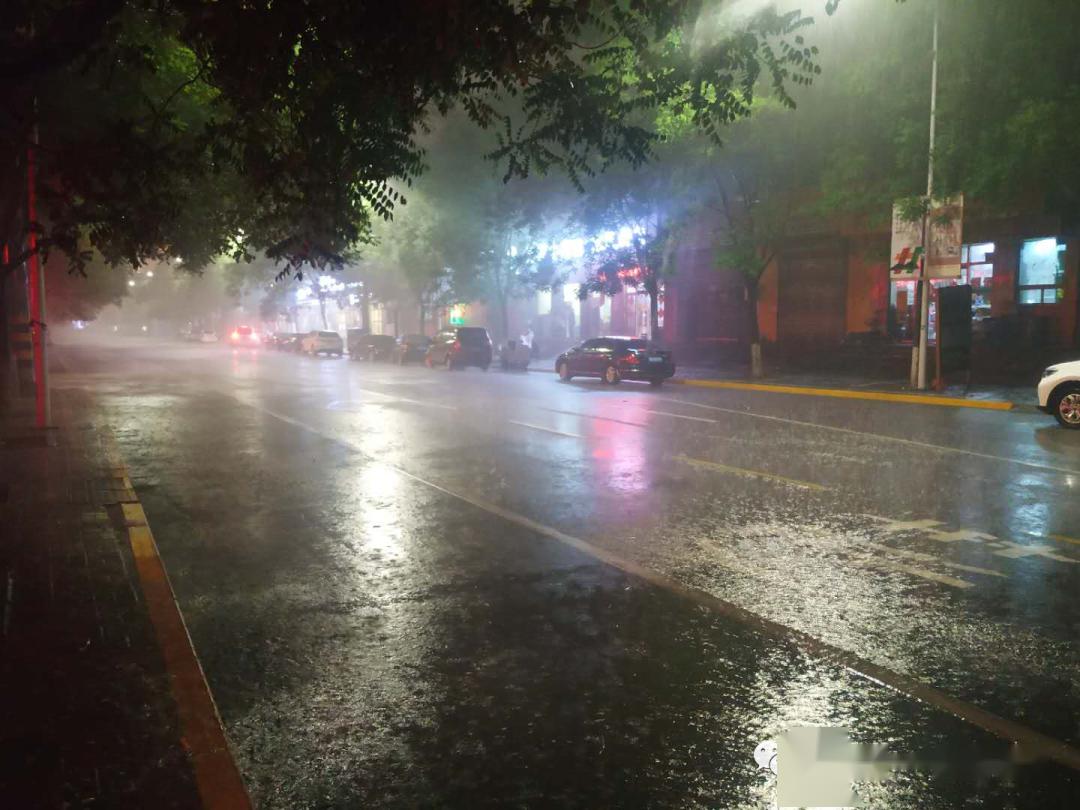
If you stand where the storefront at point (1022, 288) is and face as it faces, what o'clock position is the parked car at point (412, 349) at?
The parked car is roughly at 2 o'clock from the storefront.

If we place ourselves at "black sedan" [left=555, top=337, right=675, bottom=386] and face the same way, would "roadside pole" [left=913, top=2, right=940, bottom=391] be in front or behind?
behind

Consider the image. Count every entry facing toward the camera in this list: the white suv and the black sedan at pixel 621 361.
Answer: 0

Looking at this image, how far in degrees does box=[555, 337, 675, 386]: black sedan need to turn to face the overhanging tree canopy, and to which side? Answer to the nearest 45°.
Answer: approximately 135° to its left

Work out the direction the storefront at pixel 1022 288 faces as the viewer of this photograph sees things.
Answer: facing the viewer and to the left of the viewer

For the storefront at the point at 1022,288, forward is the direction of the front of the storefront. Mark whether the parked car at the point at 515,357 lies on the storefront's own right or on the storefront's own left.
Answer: on the storefront's own right

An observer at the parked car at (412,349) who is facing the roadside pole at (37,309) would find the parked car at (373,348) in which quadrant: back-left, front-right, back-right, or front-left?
back-right

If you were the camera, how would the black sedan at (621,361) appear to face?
facing away from the viewer and to the left of the viewer

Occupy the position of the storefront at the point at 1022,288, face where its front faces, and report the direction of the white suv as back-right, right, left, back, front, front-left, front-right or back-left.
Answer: front-left

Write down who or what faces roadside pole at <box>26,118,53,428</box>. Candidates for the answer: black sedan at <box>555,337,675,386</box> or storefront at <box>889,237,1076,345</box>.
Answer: the storefront

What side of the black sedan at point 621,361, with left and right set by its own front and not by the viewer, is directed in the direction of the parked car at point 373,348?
front

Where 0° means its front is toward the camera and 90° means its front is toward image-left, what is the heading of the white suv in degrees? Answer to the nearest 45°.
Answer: approximately 90°

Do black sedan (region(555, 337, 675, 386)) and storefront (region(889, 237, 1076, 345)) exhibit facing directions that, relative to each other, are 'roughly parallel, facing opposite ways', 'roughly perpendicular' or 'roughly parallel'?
roughly perpendicular

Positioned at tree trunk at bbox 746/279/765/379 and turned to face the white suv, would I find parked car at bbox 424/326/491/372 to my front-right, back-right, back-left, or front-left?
back-right

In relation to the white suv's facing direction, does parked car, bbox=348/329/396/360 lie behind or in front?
in front
